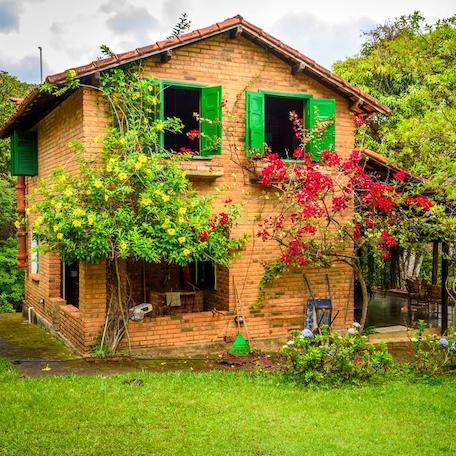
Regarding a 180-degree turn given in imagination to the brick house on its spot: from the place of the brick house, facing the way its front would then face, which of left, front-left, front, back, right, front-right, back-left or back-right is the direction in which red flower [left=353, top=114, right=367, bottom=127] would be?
right

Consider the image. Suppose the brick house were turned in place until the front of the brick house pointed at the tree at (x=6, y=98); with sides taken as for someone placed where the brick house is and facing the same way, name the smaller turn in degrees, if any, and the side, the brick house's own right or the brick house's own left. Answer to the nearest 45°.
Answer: approximately 135° to the brick house's own right

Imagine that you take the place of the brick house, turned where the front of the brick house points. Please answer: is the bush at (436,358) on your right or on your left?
on your left

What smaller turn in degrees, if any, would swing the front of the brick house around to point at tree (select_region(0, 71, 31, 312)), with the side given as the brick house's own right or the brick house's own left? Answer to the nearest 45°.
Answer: approximately 135° to the brick house's own right

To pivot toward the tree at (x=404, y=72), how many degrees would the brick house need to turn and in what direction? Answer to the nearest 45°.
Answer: approximately 135° to its left

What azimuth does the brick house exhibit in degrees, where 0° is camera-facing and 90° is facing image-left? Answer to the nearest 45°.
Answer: approximately 0°
